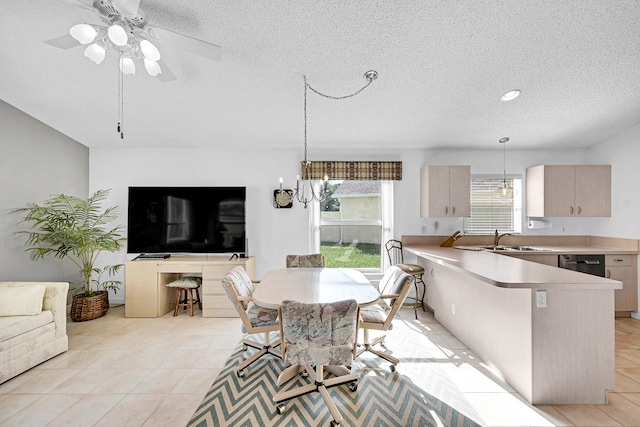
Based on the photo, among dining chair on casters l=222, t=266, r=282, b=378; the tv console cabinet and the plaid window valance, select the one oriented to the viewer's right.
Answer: the dining chair on casters

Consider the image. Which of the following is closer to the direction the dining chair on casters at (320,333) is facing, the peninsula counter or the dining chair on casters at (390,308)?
the dining chair on casters

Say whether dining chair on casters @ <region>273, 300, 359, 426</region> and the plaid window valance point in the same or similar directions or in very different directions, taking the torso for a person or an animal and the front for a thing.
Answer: very different directions

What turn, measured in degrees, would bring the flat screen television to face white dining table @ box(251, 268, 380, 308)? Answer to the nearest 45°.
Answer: approximately 45° to its left

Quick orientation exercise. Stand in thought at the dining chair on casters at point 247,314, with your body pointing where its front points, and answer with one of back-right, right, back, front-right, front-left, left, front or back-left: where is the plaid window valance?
front-left

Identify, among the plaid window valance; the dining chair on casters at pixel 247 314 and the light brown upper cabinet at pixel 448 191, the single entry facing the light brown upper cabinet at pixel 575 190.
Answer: the dining chair on casters

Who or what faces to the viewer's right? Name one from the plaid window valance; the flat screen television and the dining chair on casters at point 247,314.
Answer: the dining chair on casters

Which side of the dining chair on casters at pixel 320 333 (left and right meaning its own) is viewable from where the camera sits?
back

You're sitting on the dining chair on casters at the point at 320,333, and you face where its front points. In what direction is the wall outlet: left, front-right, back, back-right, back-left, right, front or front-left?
right

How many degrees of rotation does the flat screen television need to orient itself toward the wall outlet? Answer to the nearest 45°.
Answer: approximately 45° to its left

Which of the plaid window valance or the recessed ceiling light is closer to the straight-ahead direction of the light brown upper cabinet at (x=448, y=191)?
the recessed ceiling light

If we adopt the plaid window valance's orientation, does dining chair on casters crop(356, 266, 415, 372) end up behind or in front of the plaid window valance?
in front

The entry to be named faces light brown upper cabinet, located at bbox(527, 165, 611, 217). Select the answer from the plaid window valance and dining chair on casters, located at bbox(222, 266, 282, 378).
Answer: the dining chair on casters

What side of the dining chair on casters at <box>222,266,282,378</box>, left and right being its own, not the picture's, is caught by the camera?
right

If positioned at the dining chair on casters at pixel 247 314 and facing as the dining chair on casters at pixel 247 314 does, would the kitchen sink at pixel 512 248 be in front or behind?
in front

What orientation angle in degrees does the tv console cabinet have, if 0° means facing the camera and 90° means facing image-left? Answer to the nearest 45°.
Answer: approximately 0°

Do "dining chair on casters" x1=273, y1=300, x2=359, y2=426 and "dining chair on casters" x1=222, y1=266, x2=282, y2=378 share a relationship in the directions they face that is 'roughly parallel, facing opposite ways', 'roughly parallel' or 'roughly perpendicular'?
roughly perpendicular

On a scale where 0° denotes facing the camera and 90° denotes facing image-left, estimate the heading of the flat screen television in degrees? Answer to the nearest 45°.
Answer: approximately 0°

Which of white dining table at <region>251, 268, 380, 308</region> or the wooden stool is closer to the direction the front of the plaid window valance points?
the white dining table
